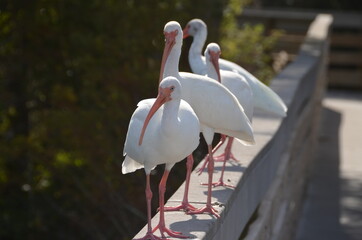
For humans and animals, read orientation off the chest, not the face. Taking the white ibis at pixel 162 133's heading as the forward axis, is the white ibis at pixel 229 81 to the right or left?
on its left

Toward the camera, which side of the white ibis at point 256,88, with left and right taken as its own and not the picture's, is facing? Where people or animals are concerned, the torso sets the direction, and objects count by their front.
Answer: left

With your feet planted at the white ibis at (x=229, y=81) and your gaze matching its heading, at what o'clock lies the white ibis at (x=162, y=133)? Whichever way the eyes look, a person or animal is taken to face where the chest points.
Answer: the white ibis at (x=162, y=133) is roughly at 11 o'clock from the white ibis at (x=229, y=81).

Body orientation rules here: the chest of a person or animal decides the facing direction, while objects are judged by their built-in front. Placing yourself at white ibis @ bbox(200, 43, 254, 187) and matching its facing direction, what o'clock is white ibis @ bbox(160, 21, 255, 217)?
white ibis @ bbox(160, 21, 255, 217) is roughly at 11 o'clock from white ibis @ bbox(200, 43, 254, 187).

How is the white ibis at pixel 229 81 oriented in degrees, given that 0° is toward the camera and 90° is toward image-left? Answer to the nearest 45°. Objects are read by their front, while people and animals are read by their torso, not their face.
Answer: approximately 45°

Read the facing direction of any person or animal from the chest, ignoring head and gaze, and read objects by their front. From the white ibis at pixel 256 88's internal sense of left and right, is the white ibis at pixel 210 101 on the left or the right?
on its left

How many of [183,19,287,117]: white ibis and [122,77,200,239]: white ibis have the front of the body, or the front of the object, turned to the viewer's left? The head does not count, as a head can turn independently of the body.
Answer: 1

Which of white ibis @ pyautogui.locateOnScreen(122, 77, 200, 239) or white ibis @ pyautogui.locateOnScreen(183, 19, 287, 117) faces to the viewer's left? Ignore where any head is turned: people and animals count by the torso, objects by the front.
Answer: white ibis @ pyautogui.locateOnScreen(183, 19, 287, 117)
